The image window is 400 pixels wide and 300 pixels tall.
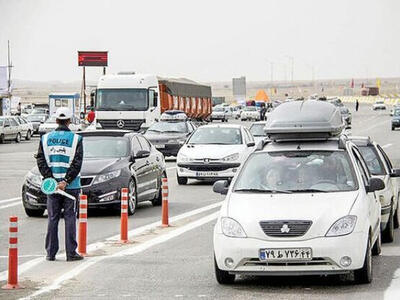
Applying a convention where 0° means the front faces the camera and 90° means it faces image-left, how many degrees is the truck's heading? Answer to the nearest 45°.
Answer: approximately 45°

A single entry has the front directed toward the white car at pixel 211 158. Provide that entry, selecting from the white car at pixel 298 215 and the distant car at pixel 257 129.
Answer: the distant car

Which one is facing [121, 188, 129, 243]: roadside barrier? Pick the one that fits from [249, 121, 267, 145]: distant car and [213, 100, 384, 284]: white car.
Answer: the distant car

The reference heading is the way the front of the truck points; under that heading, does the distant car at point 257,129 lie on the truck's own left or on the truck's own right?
on the truck's own left

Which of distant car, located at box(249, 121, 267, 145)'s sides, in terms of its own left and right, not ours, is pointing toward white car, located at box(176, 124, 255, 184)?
front

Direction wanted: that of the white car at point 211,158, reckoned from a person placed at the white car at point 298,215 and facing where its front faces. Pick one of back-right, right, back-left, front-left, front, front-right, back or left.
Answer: back

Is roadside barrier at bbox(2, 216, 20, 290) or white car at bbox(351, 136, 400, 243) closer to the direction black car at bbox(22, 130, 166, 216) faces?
the roadside barrier

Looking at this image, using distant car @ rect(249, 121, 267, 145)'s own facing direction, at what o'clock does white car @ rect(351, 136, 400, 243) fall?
The white car is roughly at 12 o'clock from the distant car.

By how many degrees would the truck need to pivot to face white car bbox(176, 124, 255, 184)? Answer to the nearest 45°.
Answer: approximately 45° to its left

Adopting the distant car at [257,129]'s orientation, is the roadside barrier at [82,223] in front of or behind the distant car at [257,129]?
in front
